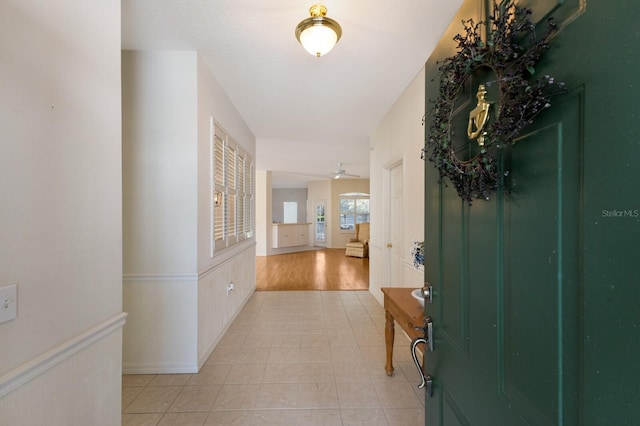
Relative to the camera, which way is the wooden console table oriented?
to the viewer's left

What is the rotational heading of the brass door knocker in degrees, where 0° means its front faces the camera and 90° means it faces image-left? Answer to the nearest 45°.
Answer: approximately 45°

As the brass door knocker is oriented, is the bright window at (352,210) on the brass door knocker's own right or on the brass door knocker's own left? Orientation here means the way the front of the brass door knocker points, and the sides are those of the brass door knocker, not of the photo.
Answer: on the brass door knocker's own right

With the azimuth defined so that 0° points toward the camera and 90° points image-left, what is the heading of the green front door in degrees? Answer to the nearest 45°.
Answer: approximately 45°

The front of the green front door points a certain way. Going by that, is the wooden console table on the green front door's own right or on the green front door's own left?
on the green front door's own right

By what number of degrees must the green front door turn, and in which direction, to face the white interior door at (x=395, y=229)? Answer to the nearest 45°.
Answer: approximately 90° to its right

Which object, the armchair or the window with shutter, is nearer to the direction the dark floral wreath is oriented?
the window with shutter

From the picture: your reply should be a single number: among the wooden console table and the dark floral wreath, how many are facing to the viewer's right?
0

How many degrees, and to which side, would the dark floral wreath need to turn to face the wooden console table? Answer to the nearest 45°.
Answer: approximately 90° to its right
